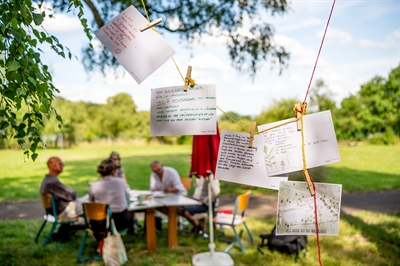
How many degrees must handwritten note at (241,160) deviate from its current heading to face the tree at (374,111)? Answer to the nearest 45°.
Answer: approximately 180°

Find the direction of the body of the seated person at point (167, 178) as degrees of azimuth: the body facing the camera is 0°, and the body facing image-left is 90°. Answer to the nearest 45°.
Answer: approximately 45°

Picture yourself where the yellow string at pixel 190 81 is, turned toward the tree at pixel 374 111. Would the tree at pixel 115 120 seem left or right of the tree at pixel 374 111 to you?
left

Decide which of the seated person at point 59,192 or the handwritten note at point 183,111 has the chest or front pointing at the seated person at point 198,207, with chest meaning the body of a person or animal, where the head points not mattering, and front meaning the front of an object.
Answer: the seated person at point 59,192

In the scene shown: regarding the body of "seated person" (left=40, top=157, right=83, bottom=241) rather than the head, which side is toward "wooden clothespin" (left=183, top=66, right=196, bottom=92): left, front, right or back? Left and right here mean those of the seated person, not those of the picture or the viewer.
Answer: right

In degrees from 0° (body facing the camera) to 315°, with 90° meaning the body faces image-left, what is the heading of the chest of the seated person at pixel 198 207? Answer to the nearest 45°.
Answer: approximately 90°

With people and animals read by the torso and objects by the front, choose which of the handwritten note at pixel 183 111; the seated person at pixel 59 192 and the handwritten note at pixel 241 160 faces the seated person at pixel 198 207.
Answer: the seated person at pixel 59 192

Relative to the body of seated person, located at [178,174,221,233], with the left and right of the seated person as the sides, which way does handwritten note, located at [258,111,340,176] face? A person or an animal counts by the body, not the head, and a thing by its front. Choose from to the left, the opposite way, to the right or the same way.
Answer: to the left

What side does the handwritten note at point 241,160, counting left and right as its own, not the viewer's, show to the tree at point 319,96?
back

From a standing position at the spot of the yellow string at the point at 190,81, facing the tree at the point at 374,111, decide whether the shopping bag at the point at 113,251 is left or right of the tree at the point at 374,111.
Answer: left

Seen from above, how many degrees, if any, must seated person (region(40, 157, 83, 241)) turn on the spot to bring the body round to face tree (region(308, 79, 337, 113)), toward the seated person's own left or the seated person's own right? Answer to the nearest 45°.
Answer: approximately 45° to the seated person's own left

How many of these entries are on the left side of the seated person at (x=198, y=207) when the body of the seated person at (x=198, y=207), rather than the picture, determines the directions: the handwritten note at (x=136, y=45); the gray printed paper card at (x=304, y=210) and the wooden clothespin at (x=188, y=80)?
3

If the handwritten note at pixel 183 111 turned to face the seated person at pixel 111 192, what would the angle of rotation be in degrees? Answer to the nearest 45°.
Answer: approximately 180°

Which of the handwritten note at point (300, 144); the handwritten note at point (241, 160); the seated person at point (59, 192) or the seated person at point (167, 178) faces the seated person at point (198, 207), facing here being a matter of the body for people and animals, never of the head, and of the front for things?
the seated person at point (59, 192)

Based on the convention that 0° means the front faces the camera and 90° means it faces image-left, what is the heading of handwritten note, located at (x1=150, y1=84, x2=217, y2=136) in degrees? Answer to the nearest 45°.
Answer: approximately 0°

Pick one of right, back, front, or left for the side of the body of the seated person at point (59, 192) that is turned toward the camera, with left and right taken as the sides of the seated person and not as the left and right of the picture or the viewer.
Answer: right
